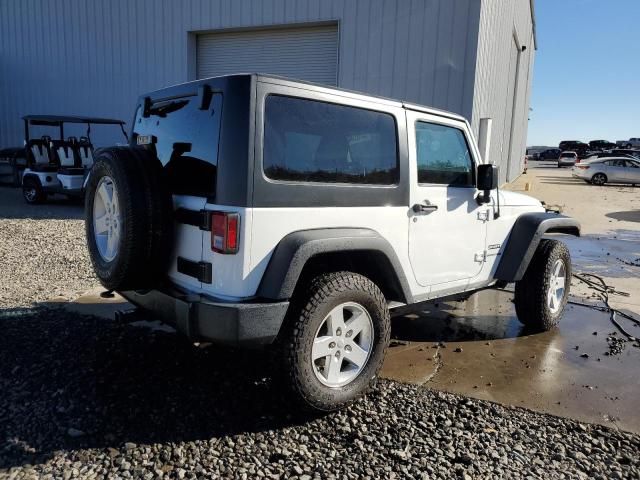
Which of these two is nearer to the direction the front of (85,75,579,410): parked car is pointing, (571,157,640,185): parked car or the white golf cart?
the parked car

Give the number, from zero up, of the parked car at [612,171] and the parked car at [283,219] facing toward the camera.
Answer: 0

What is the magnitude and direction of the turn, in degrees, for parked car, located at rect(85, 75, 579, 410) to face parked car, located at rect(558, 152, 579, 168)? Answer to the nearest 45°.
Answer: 0° — it already faces it

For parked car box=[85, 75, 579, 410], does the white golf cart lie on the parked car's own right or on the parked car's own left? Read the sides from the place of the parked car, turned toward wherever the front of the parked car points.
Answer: on the parked car's own left

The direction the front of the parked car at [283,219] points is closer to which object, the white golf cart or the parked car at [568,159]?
the parked car

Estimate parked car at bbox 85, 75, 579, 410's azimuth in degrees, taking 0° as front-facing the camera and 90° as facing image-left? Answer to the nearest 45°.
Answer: approximately 225°

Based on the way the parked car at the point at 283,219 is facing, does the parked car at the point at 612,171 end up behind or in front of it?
in front
